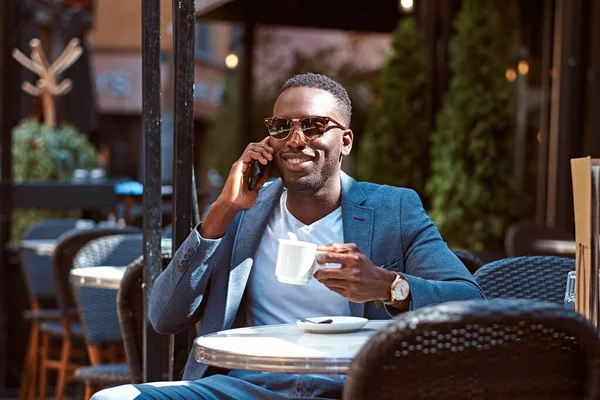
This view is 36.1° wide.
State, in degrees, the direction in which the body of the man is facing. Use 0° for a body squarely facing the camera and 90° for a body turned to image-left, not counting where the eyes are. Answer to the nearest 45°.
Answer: approximately 45°

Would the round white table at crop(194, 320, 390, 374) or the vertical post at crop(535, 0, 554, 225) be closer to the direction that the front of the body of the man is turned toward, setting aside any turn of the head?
the round white table

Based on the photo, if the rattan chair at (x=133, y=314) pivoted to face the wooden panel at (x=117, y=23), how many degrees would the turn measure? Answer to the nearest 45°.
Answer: approximately 90° to its right

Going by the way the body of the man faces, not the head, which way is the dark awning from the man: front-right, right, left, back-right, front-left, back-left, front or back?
back-right

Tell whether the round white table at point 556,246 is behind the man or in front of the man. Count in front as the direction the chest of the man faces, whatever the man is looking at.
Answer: behind

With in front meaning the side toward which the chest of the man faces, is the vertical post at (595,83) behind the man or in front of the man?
behind

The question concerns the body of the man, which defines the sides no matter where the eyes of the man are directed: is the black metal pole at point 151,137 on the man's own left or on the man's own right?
on the man's own right

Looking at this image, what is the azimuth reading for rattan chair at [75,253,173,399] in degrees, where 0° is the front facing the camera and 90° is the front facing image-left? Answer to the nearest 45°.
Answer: approximately 90°
